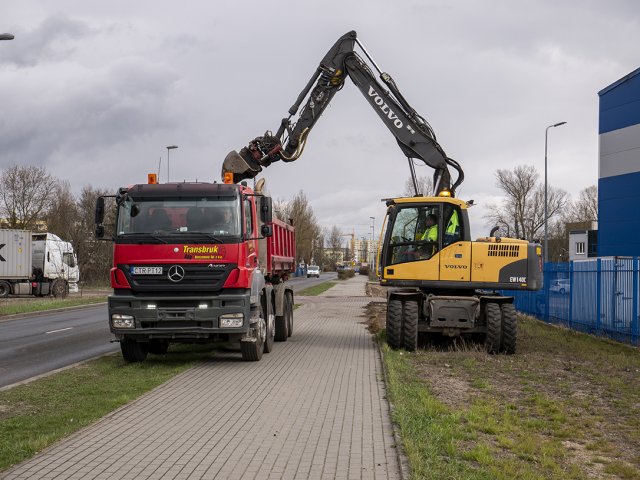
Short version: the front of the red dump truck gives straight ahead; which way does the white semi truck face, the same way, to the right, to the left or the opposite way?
to the left

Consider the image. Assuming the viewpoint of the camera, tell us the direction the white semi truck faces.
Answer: facing to the right of the viewer

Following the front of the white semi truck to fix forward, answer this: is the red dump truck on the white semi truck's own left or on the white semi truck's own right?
on the white semi truck's own right

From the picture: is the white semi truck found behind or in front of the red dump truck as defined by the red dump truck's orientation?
behind

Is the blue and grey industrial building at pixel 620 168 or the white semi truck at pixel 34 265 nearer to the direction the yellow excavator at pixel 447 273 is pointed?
the white semi truck

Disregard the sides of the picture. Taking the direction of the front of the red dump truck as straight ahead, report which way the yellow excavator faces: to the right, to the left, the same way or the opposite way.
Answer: to the right

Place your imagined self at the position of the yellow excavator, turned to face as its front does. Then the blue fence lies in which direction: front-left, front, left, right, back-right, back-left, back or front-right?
back-right

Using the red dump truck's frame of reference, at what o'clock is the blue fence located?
The blue fence is roughly at 8 o'clock from the red dump truck.

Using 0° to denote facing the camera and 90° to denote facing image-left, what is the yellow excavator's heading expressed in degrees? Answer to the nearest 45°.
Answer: approximately 90°

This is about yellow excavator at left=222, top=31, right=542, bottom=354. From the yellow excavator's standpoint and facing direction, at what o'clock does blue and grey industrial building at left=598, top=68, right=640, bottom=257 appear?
The blue and grey industrial building is roughly at 4 o'clock from the yellow excavator.
